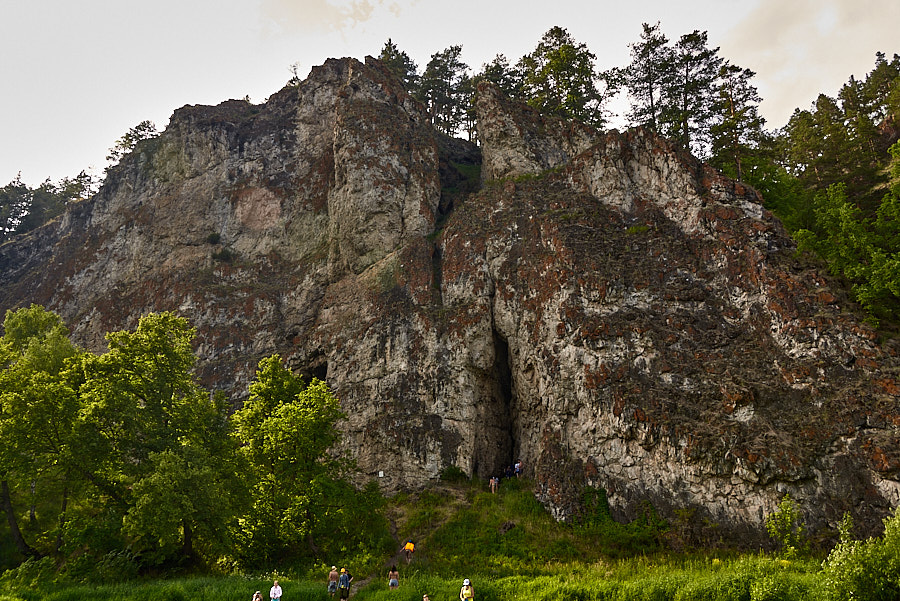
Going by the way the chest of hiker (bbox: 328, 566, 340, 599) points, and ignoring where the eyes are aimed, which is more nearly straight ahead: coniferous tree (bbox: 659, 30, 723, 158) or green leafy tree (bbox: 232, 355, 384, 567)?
the green leafy tree

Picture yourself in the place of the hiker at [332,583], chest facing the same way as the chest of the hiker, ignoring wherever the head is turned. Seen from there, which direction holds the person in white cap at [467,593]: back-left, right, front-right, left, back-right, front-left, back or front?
back-right

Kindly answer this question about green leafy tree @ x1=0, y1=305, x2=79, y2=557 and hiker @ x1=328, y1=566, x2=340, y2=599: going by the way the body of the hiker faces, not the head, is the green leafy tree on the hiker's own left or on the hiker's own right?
on the hiker's own left

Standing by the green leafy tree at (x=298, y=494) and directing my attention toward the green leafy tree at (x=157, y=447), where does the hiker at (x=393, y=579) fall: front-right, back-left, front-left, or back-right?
back-left

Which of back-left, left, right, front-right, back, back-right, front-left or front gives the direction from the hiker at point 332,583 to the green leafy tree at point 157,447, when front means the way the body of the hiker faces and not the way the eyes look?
front-left

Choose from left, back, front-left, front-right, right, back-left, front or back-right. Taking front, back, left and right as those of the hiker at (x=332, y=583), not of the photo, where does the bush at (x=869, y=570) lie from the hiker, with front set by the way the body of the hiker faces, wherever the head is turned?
back-right

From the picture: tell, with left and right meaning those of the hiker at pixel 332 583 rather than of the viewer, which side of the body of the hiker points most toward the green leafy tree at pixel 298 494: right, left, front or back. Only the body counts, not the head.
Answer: front

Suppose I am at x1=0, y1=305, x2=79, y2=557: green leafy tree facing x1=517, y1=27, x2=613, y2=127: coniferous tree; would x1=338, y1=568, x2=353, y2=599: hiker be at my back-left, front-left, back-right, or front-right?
front-right

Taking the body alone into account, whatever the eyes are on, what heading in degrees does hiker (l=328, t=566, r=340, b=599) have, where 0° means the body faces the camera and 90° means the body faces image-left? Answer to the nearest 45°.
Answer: approximately 180°
